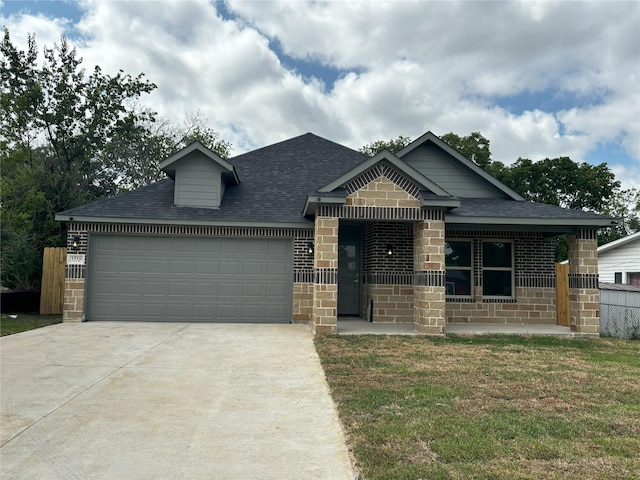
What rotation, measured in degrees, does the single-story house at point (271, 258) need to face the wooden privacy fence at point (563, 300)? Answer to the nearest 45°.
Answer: approximately 90° to its left

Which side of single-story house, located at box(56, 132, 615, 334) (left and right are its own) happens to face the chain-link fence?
left

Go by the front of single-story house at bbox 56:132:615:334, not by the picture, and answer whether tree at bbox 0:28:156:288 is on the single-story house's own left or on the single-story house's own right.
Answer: on the single-story house's own right

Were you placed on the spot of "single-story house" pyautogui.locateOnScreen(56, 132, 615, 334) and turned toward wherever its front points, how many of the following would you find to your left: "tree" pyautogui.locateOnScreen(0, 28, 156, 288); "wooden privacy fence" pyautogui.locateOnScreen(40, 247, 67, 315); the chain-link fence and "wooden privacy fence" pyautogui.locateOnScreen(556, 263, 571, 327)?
2

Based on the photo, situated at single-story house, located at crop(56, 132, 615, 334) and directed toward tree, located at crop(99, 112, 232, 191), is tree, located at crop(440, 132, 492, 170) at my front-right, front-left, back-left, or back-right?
front-right

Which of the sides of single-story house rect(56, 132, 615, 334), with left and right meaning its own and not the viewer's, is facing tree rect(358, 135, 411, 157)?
back

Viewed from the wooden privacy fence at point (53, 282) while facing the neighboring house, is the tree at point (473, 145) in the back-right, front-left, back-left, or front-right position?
front-left

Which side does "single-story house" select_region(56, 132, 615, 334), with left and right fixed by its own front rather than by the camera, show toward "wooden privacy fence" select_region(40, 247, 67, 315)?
right

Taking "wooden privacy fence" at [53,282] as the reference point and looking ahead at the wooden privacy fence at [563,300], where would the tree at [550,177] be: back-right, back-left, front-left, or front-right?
front-left

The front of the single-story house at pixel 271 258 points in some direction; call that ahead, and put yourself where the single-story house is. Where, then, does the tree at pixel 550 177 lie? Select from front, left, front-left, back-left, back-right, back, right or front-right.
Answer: back-left

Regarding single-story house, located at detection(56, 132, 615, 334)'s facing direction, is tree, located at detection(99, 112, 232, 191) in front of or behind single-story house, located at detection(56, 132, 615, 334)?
behind

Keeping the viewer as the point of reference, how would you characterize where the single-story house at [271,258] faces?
facing the viewer

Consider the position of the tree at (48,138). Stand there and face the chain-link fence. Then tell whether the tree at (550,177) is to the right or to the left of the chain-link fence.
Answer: left

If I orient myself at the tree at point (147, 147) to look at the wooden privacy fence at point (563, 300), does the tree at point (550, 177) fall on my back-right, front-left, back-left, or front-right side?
front-left

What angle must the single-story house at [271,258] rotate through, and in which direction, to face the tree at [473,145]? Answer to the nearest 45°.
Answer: approximately 135° to its left
